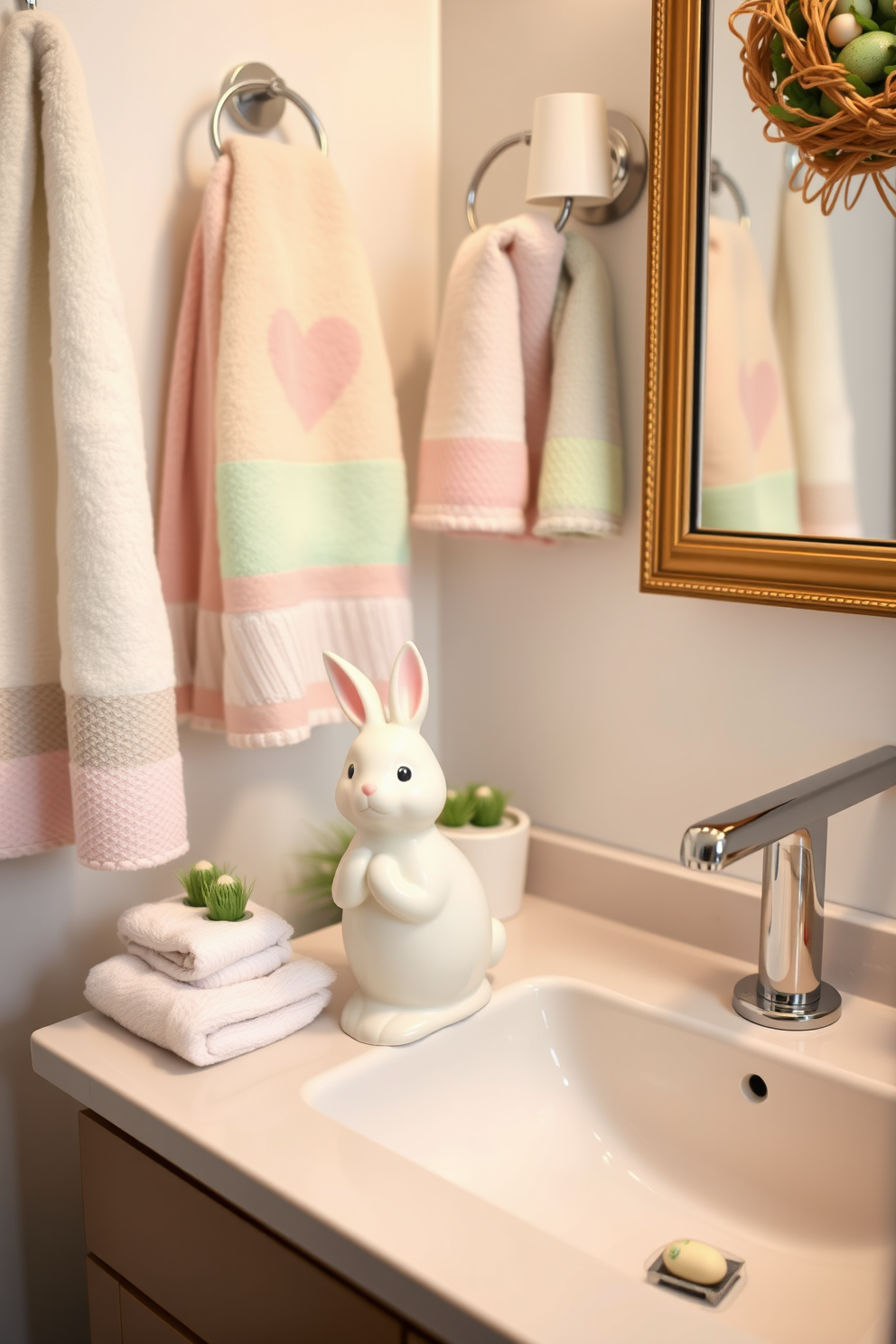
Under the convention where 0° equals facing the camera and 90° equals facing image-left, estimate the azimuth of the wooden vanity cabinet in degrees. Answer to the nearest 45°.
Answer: approximately 45°

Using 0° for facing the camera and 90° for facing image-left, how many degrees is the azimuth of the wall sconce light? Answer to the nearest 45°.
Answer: approximately 45°
